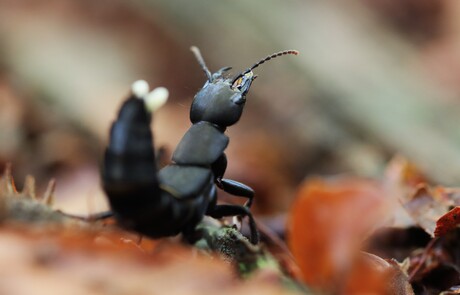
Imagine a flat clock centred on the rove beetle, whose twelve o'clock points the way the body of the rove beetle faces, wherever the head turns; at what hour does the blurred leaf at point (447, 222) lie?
The blurred leaf is roughly at 1 o'clock from the rove beetle.

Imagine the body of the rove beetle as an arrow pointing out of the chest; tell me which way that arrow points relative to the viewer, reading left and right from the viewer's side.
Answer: facing away from the viewer and to the right of the viewer

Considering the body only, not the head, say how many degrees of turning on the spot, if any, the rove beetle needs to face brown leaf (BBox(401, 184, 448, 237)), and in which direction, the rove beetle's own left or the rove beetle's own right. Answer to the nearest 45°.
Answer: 0° — it already faces it

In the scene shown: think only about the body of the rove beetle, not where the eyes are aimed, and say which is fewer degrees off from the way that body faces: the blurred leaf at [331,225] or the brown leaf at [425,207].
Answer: the brown leaf

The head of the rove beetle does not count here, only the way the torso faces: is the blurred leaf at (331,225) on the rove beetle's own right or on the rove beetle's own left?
on the rove beetle's own right
